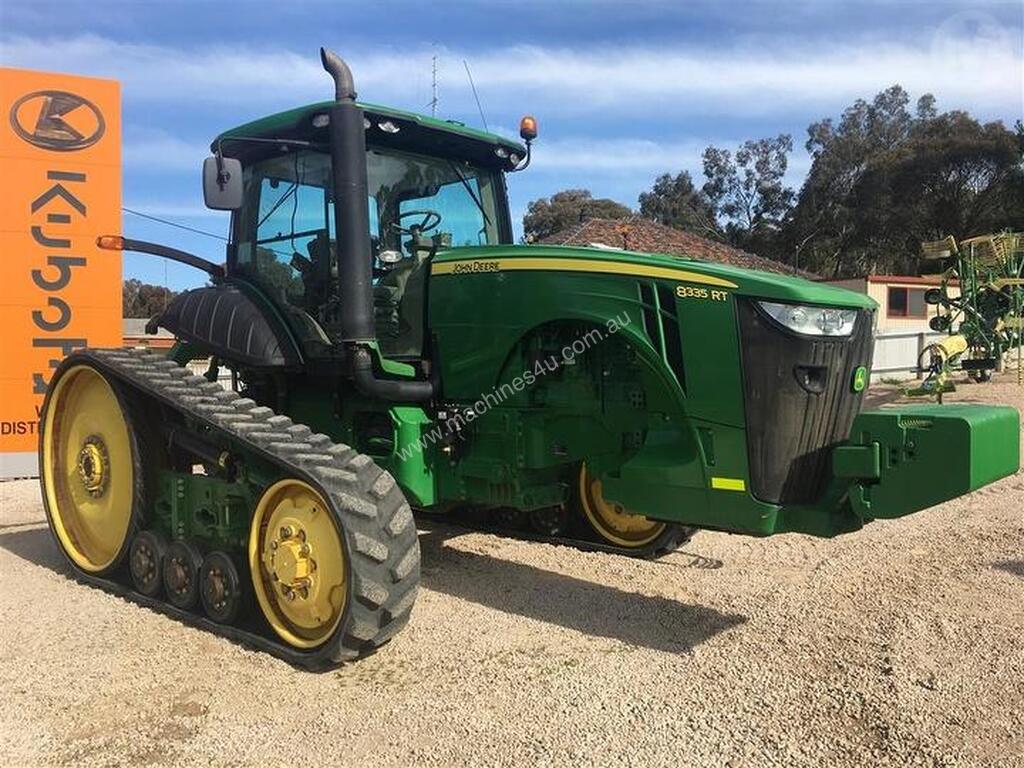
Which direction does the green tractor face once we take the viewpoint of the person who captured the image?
facing the viewer and to the right of the viewer

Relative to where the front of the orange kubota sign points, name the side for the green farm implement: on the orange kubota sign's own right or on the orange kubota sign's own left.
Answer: on the orange kubota sign's own left

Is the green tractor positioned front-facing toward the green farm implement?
no

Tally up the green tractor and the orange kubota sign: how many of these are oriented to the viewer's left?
0

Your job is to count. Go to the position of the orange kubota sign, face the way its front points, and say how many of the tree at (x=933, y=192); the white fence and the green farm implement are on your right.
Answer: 0

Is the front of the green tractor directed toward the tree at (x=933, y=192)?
no

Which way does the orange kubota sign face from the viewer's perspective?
toward the camera

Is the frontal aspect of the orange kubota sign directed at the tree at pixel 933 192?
no

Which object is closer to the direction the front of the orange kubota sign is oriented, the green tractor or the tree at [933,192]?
the green tractor

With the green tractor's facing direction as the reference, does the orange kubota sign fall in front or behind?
behind
